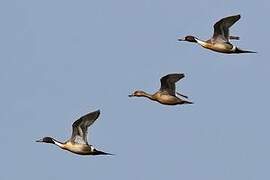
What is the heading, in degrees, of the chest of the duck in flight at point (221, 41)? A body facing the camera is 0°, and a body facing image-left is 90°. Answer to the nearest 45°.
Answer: approximately 90°

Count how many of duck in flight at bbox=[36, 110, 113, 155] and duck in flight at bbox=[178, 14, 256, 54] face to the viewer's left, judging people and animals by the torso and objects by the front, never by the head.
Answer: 2

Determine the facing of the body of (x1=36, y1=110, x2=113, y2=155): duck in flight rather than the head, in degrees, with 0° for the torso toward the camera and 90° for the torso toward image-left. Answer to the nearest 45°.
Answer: approximately 90°

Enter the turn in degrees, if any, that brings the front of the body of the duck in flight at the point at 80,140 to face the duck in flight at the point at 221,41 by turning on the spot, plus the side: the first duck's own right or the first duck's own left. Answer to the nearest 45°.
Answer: approximately 180°
